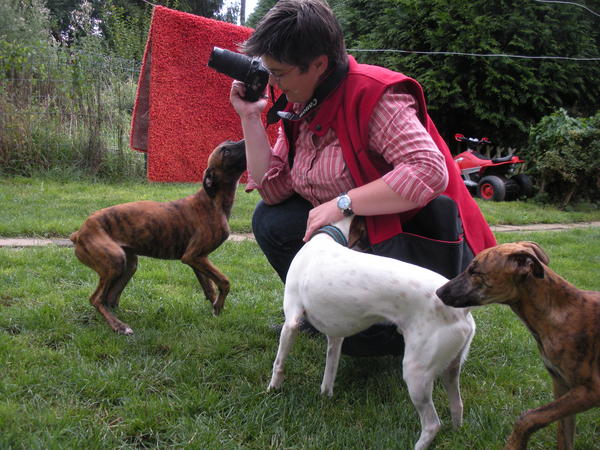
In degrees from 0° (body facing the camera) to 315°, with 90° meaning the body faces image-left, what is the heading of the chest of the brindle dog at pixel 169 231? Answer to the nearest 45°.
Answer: approximately 270°

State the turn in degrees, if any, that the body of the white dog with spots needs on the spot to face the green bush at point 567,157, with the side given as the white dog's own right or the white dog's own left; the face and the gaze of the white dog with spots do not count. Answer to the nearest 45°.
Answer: approximately 45° to the white dog's own right

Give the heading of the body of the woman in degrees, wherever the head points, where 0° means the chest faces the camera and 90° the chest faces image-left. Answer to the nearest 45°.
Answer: approximately 45°

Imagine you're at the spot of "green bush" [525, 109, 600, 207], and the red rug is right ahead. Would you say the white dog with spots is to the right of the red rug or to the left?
left

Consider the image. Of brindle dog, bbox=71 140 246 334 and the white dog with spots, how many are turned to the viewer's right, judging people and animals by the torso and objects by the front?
1

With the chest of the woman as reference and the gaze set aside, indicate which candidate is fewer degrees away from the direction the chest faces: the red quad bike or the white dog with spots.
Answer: the white dog with spots

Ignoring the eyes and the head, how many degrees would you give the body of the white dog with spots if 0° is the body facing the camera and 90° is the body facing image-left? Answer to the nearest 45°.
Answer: approximately 135°

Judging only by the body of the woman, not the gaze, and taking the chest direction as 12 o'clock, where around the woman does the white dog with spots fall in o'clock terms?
The white dog with spots is roughly at 10 o'clock from the woman.

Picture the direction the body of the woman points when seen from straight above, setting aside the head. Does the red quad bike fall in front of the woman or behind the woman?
behind

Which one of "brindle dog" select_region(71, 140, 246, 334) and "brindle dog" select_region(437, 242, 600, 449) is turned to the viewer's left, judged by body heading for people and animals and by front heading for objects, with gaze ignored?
"brindle dog" select_region(437, 242, 600, 449)

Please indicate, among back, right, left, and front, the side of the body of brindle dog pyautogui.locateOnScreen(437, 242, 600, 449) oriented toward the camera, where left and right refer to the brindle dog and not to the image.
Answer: left
